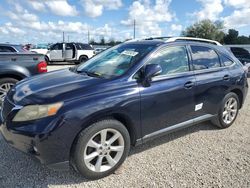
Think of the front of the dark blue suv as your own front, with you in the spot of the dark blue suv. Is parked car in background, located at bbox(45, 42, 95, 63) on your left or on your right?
on your right

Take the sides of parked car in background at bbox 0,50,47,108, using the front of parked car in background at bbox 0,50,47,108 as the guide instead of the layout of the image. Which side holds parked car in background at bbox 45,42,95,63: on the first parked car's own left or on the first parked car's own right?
on the first parked car's own right

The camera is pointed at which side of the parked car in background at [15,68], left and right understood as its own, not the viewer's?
left

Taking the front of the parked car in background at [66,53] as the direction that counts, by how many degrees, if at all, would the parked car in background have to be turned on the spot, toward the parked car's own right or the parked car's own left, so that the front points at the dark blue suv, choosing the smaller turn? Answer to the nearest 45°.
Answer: approximately 90° to the parked car's own left

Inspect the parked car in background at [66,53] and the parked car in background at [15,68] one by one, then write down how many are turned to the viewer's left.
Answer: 2

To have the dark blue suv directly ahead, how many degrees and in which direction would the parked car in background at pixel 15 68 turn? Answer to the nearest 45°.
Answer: approximately 90° to its left

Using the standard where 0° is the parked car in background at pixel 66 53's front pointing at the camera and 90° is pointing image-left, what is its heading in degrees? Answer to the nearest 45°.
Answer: approximately 90°

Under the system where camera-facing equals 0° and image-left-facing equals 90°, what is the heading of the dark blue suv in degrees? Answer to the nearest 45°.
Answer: approximately 45°

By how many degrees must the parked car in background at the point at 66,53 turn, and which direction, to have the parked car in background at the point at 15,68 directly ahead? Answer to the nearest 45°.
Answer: approximately 90° to its left
